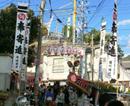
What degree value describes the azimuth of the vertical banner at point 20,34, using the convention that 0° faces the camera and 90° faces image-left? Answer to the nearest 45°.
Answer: approximately 0°
